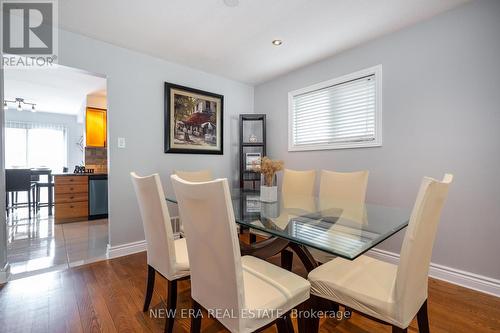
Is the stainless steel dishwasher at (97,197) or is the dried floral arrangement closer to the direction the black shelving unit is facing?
the dried floral arrangement

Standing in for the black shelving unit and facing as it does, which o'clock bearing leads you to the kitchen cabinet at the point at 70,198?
The kitchen cabinet is roughly at 3 o'clock from the black shelving unit.

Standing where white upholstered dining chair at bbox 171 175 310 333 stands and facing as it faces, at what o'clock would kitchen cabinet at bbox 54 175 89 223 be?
The kitchen cabinet is roughly at 9 o'clock from the white upholstered dining chair.

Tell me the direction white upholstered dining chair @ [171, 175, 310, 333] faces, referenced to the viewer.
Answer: facing away from the viewer and to the right of the viewer

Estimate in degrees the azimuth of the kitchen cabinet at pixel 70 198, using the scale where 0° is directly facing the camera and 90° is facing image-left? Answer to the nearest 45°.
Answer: approximately 0°

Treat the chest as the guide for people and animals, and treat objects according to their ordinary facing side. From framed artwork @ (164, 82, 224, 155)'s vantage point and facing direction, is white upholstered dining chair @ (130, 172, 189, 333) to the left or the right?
on its right
